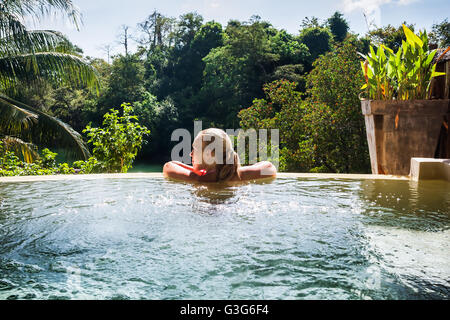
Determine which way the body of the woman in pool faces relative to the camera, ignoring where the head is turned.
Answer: away from the camera

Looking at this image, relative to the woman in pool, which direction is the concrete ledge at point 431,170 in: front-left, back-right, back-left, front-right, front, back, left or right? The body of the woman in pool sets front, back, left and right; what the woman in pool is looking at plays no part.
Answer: right

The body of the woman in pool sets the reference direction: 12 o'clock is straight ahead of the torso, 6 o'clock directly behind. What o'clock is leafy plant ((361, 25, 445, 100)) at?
The leafy plant is roughly at 2 o'clock from the woman in pool.

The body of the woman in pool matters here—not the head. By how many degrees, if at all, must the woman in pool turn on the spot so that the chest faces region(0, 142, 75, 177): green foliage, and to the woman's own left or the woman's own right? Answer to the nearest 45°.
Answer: approximately 45° to the woman's own left

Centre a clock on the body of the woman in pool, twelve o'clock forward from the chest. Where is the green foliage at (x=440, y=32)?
The green foliage is roughly at 1 o'clock from the woman in pool.

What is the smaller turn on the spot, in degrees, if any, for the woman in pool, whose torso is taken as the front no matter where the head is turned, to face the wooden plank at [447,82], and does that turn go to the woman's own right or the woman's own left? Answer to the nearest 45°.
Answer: approximately 90° to the woman's own right

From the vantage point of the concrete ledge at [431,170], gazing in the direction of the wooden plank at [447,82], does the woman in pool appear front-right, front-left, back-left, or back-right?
back-left
